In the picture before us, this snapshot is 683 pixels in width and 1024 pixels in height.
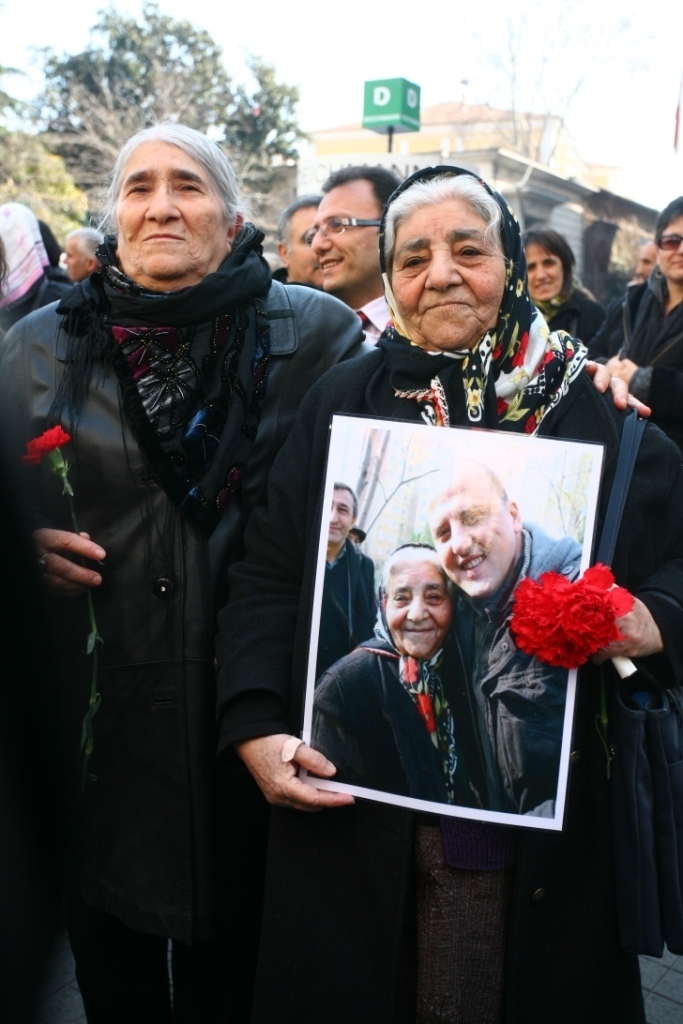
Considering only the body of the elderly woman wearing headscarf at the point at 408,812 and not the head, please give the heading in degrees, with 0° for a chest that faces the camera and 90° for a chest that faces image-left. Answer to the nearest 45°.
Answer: approximately 0°

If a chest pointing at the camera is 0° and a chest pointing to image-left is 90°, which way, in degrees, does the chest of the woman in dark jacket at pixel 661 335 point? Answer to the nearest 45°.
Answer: approximately 45°

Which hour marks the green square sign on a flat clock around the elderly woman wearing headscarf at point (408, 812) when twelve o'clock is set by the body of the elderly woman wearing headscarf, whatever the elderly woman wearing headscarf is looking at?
The green square sign is roughly at 6 o'clock from the elderly woman wearing headscarf.

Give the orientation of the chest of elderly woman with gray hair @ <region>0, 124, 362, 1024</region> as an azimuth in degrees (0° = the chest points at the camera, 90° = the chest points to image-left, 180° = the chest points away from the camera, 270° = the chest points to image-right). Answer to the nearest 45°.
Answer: approximately 0°

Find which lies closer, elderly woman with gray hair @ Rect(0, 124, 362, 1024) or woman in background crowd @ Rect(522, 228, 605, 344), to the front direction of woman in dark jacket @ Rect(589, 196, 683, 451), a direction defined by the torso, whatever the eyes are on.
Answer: the elderly woman with gray hair

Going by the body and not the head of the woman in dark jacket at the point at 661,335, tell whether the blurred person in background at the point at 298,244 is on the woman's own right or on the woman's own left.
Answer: on the woman's own right

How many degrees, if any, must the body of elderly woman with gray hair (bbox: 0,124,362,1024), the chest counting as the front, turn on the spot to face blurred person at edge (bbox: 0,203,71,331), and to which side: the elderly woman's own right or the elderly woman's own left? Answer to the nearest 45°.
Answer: approximately 180°

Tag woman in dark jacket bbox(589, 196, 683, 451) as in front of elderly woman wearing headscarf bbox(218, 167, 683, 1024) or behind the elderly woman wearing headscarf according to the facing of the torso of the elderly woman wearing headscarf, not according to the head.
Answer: behind
